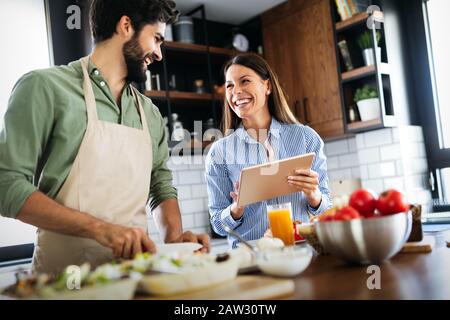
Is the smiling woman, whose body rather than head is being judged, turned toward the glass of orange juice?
yes

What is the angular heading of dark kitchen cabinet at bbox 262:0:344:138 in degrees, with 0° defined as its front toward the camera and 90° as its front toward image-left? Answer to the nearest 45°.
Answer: approximately 45°

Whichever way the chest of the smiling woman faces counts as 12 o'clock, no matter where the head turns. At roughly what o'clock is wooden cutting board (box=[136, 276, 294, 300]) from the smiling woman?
The wooden cutting board is roughly at 12 o'clock from the smiling woman.

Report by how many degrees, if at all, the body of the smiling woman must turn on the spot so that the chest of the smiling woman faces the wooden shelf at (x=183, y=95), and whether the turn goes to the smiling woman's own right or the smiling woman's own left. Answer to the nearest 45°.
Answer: approximately 180°

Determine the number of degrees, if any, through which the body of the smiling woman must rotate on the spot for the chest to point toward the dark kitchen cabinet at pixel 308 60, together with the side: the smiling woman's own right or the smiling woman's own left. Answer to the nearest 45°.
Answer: approximately 180°

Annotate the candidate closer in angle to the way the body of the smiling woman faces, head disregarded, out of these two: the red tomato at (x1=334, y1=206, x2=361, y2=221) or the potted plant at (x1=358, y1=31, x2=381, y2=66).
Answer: the red tomato

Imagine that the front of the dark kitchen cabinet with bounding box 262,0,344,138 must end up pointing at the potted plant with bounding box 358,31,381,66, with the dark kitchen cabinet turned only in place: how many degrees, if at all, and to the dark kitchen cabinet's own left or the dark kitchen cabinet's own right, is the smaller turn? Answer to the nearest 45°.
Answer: approximately 90° to the dark kitchen cabinet's own left

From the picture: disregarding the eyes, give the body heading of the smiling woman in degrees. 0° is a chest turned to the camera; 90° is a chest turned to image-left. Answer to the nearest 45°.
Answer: approximately 0°

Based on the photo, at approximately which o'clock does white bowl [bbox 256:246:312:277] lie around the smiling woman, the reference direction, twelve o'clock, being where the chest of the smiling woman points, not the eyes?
The white bowl is roughly at 12 o'clock from the smiling woman.
